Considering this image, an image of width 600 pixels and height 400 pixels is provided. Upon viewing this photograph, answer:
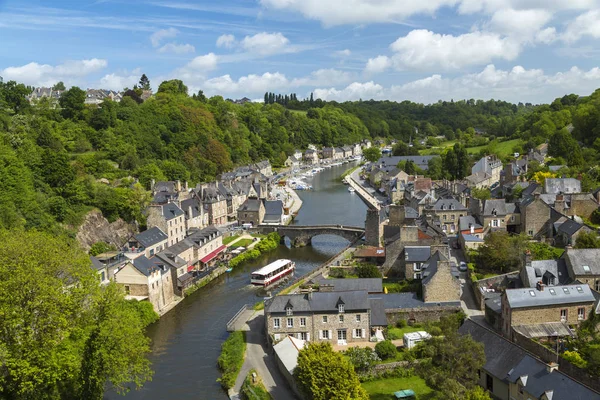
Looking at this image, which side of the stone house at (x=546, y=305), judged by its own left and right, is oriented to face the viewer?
front

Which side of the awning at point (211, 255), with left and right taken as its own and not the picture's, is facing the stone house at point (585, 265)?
front

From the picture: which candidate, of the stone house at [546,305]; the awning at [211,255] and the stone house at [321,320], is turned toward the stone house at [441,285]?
the awning

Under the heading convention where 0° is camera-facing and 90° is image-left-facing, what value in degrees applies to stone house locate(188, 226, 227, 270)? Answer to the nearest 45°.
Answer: approximately 315°

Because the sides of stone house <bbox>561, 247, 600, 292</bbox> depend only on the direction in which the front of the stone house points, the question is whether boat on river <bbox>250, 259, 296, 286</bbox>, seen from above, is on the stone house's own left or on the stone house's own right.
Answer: on the stone house's own right

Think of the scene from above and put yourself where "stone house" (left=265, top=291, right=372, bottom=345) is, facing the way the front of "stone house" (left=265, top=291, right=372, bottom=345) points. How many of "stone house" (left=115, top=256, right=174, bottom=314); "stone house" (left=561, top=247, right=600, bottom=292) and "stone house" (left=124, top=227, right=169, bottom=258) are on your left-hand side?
1

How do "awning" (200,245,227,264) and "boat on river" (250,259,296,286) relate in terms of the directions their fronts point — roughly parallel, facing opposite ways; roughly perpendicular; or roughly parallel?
roughly perpendicular

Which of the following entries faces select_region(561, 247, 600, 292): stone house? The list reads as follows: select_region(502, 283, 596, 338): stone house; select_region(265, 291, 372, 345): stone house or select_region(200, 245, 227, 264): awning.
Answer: the awning

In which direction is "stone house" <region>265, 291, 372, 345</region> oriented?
toward the camera

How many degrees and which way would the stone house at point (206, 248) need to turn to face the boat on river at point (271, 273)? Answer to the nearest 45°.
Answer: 0° — it already faces it

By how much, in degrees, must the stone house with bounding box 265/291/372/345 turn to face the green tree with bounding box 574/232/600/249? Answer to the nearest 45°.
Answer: approximately 135° to its left

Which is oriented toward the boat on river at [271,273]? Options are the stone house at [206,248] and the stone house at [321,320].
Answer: the stone house at [206,248]

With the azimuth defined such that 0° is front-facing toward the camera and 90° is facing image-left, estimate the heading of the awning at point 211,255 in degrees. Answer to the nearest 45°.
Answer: approximately 315°
